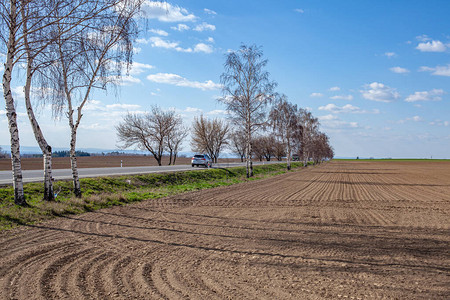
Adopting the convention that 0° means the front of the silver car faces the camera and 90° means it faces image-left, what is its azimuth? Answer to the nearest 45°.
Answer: approximately 225°
